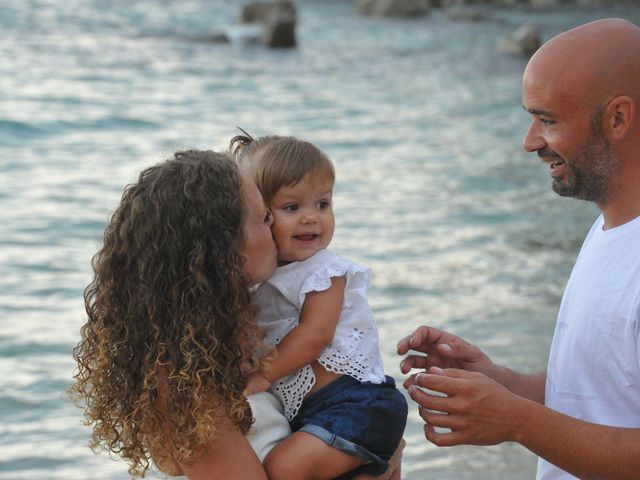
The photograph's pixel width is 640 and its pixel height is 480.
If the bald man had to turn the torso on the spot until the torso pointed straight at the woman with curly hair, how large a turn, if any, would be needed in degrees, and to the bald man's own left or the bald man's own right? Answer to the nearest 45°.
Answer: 0° — they already face them

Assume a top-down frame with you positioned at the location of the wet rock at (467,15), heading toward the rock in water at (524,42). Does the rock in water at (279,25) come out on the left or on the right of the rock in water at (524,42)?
right

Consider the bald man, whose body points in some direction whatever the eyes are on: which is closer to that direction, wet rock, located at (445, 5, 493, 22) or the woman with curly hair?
the woman with curly hair

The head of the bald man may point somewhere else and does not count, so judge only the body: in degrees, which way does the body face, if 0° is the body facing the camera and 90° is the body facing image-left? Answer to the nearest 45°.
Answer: approximately 90°

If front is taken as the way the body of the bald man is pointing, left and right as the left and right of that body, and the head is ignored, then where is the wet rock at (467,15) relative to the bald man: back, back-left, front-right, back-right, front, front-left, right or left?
right

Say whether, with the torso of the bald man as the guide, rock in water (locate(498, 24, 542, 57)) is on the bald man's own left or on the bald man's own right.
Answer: on the bald man's own right

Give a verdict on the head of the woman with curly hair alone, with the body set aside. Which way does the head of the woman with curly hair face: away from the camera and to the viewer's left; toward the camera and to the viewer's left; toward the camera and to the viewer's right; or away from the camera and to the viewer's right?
away from the camera and to the viewer's right

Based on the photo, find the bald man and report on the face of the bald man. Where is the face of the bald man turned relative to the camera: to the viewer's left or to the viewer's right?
to the viewer's left
